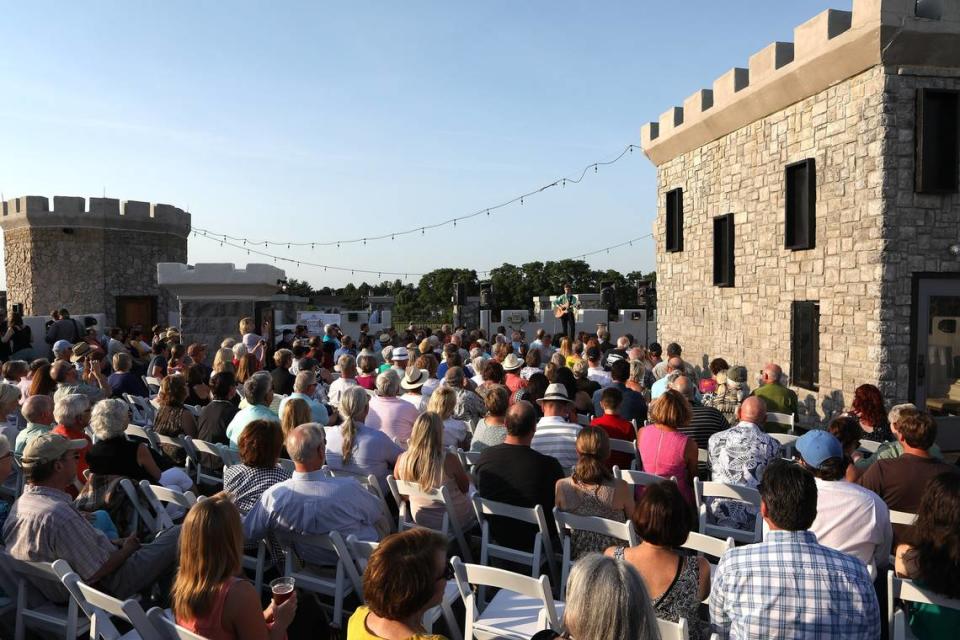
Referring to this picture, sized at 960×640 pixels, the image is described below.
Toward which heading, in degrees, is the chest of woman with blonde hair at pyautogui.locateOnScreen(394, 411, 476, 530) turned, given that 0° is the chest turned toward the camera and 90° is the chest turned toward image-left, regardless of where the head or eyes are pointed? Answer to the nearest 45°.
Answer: approximately 180°

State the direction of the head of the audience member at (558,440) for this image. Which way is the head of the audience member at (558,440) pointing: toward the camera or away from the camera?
away from the camera

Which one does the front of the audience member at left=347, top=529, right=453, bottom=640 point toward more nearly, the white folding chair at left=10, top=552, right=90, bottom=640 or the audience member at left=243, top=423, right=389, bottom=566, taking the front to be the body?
the audience member

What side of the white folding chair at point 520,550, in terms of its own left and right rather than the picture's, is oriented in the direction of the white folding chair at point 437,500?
left

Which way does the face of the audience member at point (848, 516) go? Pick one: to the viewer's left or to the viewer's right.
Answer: to the viewer's left

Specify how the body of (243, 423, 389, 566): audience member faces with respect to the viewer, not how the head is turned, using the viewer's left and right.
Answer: facing away from the viewer

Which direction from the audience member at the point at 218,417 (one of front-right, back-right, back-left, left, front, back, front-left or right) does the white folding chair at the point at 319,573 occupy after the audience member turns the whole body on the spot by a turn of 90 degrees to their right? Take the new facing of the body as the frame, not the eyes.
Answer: front-right

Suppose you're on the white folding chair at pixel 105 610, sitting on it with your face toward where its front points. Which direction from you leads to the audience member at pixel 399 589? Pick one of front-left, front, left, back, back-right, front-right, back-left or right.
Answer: right

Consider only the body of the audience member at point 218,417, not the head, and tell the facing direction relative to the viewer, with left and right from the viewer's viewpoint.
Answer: facing away from the viewer and to the right of the viewer

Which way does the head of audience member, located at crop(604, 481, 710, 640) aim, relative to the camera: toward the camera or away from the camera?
away from the camera

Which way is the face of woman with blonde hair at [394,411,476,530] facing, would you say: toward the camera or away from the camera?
away from the camera

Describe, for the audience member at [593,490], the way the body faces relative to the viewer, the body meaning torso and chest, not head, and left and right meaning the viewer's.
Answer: facing away from the viewer

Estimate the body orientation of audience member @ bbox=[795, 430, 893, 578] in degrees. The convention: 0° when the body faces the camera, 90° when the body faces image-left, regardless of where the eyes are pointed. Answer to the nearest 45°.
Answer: approximately 135°

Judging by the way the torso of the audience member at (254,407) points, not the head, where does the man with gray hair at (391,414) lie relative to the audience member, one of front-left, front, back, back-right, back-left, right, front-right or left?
front-right

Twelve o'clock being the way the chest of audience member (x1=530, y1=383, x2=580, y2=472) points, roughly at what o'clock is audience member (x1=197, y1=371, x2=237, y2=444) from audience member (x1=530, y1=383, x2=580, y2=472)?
audience member (x1=197, y1=371, x2=237, y2=444) is roughly at 9 o'clock from audience member (x1=530, y1=383, x2=580, y2=472).

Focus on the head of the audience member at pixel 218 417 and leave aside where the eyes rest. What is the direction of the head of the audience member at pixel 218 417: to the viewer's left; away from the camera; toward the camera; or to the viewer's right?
away from the camera

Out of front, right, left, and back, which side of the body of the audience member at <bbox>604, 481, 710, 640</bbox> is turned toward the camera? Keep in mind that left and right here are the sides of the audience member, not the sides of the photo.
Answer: back

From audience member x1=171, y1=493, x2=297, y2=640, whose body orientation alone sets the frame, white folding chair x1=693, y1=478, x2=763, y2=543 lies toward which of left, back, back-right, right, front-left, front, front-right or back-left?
front-right

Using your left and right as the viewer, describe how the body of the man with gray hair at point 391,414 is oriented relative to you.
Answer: facing away from the viewer
